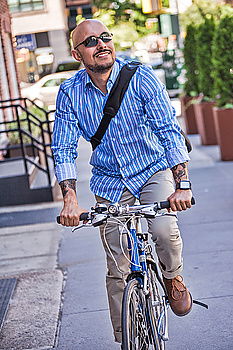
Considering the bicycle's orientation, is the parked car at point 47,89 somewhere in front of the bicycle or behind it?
behind

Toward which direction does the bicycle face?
toward the camera

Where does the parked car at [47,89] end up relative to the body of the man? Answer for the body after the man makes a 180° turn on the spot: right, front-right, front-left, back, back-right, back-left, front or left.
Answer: front

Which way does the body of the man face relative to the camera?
toward the camera

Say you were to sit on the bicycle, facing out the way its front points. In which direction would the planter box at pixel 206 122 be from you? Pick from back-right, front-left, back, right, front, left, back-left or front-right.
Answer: back

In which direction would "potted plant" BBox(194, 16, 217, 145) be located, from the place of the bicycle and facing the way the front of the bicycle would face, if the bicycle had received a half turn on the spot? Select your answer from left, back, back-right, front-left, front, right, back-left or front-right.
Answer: front

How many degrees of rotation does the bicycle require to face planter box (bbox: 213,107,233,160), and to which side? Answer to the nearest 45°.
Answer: approximately 180°

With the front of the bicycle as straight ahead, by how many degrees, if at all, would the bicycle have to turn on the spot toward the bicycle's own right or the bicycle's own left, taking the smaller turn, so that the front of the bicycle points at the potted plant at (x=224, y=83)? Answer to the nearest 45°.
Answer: approximately 180°

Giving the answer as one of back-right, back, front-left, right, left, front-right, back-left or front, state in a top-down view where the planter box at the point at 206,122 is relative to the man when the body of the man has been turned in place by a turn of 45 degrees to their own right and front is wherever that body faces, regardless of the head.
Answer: back-right

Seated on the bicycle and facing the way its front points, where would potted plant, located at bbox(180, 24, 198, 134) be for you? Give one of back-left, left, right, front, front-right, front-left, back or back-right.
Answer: back

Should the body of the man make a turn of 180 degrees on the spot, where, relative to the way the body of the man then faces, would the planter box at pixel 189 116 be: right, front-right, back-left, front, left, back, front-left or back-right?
front
